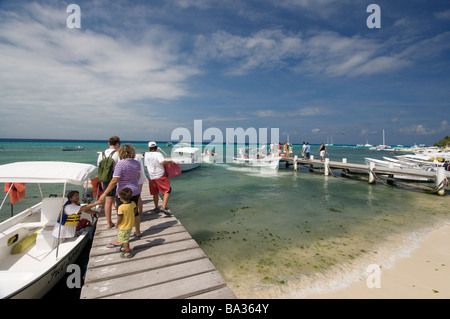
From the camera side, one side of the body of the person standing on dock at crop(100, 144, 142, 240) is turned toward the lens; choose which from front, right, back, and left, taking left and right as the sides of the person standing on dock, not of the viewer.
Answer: back

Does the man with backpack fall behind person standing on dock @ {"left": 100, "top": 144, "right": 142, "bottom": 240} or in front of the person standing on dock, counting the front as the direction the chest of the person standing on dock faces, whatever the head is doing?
in front

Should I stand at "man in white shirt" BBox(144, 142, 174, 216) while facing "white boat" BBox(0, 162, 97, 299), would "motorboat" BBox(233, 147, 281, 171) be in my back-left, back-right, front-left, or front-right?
back-right

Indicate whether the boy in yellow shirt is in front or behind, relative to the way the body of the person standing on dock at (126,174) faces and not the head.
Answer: behind

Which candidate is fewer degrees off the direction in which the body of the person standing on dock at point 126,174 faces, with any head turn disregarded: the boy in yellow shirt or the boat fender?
the boat fender

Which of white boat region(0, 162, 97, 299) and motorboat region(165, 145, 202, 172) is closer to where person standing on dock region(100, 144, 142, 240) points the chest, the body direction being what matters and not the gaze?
the motorboat

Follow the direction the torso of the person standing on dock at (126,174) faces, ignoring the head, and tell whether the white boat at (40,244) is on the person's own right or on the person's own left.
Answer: on the person's own left

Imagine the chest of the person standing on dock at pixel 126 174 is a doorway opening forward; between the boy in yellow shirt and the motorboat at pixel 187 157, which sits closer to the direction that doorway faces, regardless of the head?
the motorboat
